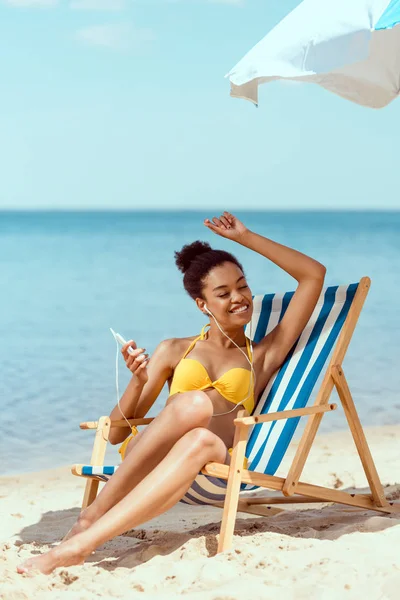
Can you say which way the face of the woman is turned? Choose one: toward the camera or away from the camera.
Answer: toward the camera

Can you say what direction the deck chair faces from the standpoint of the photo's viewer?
facing the viewer and to the left of the viewer
